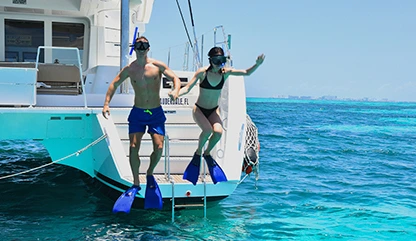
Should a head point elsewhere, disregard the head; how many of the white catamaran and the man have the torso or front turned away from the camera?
1

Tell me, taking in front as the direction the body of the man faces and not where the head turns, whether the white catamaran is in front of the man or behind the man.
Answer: behind

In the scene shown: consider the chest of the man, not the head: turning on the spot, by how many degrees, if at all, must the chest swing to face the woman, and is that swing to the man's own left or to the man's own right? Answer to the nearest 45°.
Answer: approximately 90° to the man's own left

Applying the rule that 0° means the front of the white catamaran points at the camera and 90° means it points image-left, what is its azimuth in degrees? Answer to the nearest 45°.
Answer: approximately 180°

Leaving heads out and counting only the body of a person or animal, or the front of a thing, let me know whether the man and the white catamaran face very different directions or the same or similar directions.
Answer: very different directions

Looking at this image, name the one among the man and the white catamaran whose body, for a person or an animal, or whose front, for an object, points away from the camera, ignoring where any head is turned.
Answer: the white catamaran

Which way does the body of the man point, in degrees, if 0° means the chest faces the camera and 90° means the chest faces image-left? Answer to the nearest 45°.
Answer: approximately 0°

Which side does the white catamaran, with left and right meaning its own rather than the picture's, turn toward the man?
back

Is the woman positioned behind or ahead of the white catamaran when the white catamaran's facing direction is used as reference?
behind
